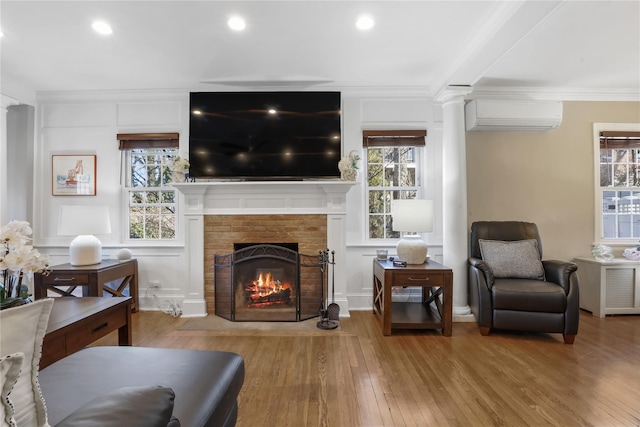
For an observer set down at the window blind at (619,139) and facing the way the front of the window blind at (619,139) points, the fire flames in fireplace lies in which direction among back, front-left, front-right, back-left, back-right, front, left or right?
front-right

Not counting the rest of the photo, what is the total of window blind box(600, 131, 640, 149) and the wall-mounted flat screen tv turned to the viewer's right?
0

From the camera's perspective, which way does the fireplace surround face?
toward the camera

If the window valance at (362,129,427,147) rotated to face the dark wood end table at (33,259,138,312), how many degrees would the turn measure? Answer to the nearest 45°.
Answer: approximately 45° to its right

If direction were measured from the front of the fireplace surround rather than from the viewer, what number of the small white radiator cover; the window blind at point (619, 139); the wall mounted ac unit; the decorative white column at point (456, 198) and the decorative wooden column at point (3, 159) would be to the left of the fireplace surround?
4

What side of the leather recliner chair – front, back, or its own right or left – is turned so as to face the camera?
front

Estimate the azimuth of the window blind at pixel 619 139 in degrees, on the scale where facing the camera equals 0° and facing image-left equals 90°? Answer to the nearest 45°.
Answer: approximately 0°
